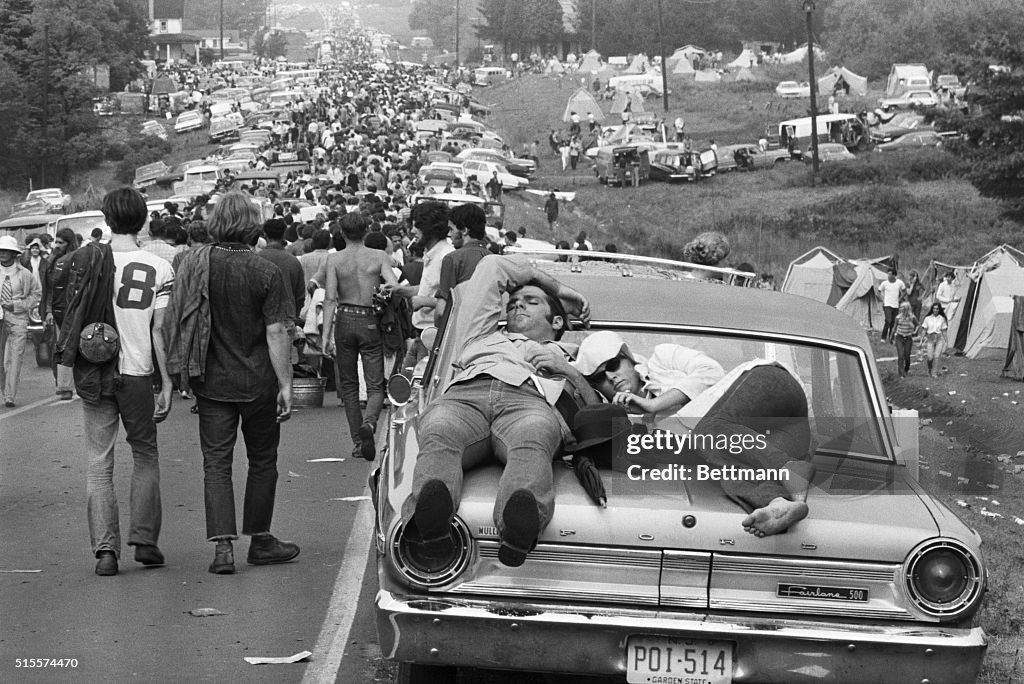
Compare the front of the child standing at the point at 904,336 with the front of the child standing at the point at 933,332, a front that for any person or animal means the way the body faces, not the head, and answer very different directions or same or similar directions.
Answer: same or similar directions

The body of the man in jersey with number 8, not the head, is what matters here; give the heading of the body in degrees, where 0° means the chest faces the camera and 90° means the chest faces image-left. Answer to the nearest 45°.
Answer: approximately 180°

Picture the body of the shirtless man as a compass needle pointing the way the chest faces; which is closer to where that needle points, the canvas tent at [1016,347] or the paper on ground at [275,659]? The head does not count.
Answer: the canvas tent

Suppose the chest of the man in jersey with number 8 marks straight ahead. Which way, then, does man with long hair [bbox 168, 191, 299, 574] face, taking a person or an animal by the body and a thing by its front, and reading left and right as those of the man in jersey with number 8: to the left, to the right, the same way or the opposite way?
the same way

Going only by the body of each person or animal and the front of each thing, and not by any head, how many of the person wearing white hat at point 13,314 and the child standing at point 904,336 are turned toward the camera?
2

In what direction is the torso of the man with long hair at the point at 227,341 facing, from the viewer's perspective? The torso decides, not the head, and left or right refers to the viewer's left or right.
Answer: facing away from the viewer

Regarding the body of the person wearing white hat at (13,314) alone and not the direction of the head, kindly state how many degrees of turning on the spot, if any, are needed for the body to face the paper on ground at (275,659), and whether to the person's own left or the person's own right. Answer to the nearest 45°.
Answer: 0° — they already face it

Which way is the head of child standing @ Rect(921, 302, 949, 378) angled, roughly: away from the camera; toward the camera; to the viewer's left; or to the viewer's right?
toward the camera

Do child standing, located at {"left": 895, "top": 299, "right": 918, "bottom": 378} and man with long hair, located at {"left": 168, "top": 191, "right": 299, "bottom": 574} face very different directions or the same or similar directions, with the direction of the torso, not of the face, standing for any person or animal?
very different directions

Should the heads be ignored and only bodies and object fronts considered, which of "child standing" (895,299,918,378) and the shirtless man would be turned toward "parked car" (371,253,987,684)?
the child standing

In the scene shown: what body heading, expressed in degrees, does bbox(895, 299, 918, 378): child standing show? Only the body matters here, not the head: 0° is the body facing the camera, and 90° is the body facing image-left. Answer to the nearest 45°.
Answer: approximately 0°

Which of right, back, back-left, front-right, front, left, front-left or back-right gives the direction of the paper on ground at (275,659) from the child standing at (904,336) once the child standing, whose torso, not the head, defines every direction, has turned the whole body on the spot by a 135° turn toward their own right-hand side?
back-left

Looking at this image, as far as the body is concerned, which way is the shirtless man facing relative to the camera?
away from the camera

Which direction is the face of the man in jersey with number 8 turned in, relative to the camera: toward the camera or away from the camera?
away from the camera

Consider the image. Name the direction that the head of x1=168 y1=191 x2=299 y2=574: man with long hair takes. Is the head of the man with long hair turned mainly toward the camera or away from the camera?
away from the camera

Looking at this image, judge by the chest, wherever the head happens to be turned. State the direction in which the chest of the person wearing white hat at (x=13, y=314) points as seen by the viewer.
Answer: toward the camera

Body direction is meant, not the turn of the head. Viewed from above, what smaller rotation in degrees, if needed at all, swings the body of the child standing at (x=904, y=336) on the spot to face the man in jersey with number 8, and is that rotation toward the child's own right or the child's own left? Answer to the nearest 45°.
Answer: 0° — they already face them
